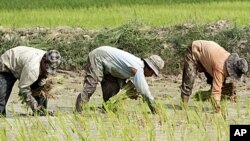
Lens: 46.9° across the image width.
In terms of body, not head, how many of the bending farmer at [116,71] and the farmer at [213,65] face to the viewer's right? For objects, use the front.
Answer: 2

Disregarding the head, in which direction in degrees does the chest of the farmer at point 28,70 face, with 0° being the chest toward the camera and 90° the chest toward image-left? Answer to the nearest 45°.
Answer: approximately 270°

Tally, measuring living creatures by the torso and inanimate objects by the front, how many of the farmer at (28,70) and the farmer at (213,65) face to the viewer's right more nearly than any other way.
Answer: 2

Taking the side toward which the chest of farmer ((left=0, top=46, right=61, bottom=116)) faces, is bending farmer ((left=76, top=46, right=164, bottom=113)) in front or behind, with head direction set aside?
in front

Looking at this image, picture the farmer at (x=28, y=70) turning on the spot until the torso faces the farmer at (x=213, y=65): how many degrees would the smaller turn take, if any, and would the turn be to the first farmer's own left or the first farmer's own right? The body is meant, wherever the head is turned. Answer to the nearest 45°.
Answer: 0° — they already face them

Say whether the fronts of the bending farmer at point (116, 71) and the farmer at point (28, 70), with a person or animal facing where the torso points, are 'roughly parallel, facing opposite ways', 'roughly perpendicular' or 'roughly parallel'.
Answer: roughly parallel

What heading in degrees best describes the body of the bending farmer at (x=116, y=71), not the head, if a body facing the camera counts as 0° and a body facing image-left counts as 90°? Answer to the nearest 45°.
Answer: approximately 270°

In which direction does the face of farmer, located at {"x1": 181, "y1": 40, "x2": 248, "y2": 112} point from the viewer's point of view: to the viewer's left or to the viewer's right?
to the viewer's right

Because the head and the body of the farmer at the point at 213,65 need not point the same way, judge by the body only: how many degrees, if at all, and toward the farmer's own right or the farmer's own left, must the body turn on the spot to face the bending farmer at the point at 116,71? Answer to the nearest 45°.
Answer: approximately 180°

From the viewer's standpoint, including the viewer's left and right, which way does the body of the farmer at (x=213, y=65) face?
facing to the right of the viewer

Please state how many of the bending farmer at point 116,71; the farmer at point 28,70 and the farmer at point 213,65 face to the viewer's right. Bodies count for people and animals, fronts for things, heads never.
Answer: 3

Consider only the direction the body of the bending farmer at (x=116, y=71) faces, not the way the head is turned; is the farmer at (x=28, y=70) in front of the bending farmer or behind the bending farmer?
behind

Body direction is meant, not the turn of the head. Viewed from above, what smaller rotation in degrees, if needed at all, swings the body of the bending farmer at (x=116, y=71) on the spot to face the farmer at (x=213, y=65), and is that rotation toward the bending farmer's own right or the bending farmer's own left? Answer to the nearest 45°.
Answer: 0° — they already face them
